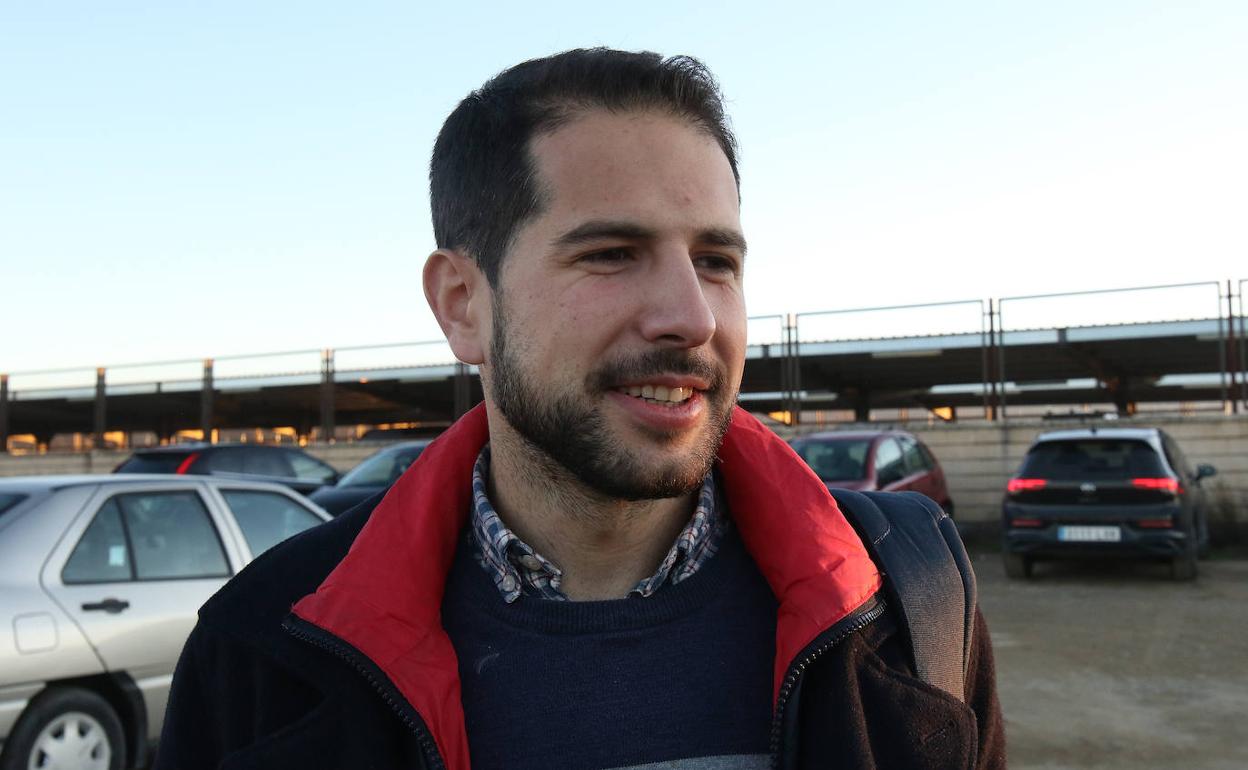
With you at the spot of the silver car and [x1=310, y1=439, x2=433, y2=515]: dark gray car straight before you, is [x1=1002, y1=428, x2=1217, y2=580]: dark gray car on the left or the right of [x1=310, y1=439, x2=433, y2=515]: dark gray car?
right

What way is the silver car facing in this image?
to the viewer's right

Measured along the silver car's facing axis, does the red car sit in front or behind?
in front

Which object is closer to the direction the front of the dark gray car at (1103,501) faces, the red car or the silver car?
the red car

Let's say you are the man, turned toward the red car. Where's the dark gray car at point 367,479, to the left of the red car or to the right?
left

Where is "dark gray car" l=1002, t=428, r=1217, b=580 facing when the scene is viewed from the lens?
facing away from the viewer

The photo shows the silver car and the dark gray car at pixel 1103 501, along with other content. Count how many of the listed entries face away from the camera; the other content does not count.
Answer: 1

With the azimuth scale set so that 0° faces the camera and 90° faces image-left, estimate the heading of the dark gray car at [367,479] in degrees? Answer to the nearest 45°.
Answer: approximately 45°

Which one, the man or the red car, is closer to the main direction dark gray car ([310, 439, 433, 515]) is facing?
the man

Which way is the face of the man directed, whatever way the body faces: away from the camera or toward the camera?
toward the camera

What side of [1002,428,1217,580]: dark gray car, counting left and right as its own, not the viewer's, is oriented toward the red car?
left

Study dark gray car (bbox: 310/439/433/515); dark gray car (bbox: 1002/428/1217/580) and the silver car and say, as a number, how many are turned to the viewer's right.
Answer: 1

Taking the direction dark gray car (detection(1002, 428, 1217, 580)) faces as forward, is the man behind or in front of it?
behind
